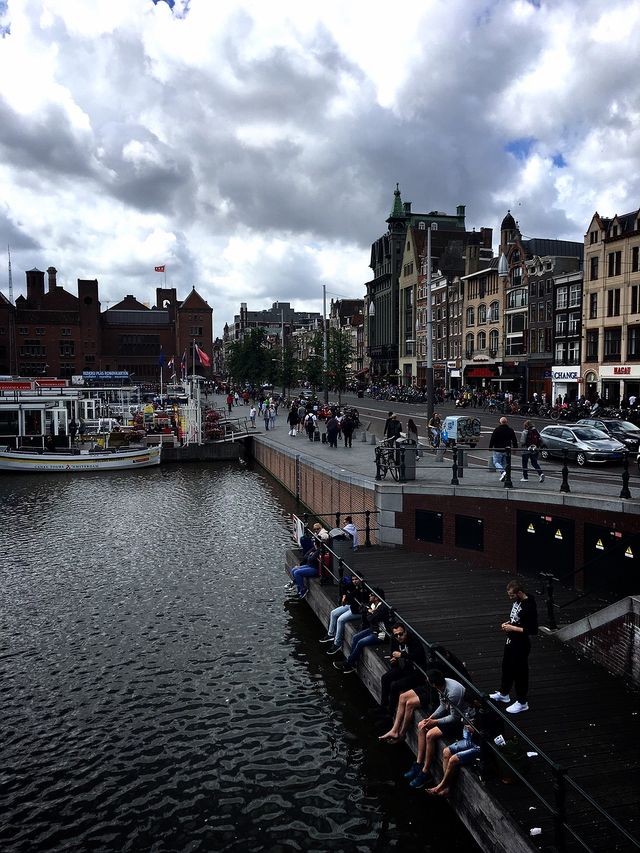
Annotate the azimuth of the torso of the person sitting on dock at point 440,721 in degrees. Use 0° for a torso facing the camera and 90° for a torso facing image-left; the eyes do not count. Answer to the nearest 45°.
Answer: approximately 45°

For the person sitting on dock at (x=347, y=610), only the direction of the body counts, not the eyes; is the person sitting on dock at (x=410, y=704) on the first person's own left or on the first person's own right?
on the first person's own left

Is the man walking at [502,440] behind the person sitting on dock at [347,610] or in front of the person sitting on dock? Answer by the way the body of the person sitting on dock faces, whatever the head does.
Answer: behind

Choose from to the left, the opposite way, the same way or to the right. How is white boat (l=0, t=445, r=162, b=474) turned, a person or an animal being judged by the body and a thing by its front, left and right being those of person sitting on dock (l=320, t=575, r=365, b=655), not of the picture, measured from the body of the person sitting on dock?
the opposite way

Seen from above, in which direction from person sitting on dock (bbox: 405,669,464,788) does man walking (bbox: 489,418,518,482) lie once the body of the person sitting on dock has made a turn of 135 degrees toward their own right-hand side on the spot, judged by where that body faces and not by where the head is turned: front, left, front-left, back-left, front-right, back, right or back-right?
front

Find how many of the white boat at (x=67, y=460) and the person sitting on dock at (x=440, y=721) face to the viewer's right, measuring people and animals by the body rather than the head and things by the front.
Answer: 1

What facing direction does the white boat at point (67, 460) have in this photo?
to the viewer's right

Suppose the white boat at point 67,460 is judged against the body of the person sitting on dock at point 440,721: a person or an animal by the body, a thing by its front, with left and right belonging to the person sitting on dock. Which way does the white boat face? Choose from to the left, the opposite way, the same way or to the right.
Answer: the opposite way

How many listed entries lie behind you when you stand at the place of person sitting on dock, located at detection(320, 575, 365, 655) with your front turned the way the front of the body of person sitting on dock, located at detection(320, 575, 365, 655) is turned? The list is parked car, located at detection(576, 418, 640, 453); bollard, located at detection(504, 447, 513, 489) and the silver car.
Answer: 3

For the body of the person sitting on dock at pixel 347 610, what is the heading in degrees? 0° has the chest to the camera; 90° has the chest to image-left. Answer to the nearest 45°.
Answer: approximately 45°
